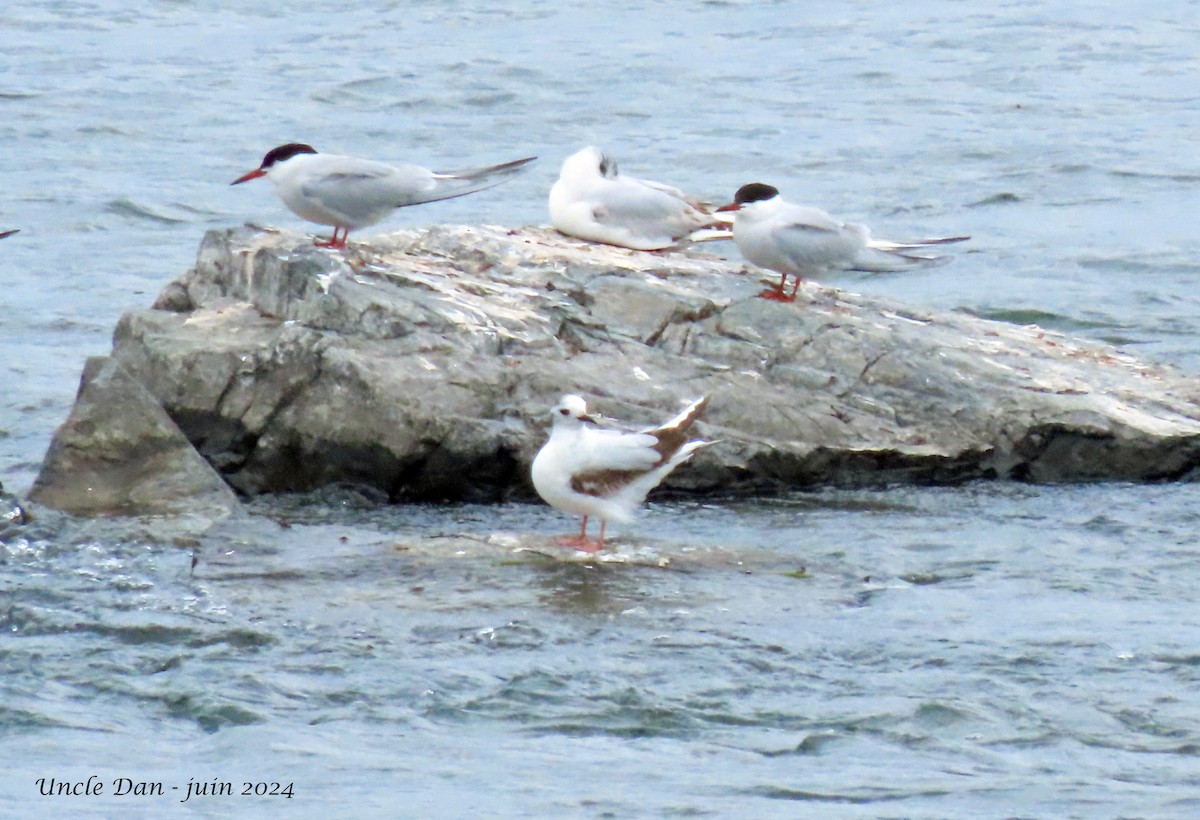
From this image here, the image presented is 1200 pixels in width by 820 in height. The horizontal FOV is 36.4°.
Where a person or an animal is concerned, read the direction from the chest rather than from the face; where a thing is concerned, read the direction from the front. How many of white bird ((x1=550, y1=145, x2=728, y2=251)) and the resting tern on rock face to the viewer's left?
2

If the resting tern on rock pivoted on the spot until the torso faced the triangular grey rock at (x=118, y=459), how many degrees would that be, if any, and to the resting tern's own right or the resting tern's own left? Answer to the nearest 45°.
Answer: approximately 45° to the resting tern's own left

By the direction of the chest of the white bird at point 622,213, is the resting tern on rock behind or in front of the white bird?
behind

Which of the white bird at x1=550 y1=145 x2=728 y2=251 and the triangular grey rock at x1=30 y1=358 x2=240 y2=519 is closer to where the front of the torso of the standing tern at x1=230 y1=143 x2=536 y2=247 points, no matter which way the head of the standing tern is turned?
the triangular grey rock

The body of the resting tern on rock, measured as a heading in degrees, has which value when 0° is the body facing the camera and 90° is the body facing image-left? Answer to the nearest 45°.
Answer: approximately 90°

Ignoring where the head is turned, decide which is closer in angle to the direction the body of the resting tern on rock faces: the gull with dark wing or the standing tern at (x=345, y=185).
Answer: the standing tern

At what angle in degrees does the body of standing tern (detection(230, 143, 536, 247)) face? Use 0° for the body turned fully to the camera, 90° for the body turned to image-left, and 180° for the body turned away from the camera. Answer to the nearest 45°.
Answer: approximately 90°

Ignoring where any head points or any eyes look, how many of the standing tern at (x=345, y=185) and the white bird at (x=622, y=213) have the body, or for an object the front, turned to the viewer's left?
2

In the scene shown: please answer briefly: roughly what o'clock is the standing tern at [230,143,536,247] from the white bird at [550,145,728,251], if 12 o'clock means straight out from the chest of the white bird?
The standing tern is roughly at 11 o'clock from the white bird.

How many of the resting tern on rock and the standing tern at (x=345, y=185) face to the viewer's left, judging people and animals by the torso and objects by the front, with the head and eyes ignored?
2

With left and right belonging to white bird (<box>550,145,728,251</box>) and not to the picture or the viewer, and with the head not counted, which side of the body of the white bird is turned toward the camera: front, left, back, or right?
left
